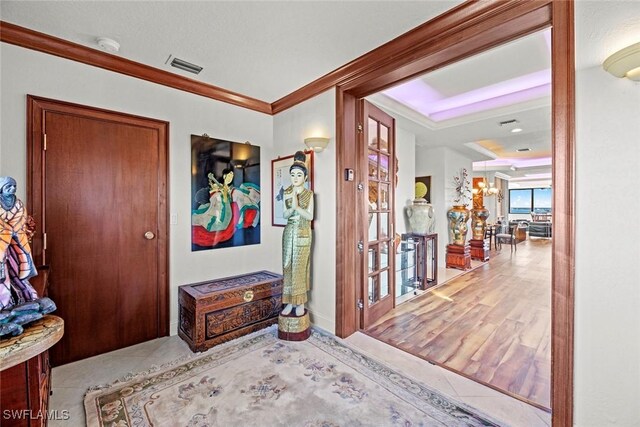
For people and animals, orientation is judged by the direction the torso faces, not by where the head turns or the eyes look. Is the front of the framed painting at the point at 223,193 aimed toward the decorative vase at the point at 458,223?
no

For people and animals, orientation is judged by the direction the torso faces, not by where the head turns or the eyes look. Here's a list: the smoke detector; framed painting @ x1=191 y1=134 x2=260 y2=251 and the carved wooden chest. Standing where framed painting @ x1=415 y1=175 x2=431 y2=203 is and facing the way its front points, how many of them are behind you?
0

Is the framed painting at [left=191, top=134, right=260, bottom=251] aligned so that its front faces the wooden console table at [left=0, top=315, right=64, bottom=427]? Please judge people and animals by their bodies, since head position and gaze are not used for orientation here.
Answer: no

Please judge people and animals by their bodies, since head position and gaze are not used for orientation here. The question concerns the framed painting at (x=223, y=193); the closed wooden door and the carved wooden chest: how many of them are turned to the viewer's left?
0

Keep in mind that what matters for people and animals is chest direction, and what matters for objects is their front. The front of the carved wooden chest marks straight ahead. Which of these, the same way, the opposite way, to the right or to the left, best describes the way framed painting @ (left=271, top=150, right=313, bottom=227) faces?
to the right

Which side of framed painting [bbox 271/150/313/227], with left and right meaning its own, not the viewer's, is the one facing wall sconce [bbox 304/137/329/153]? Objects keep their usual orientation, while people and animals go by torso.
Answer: left

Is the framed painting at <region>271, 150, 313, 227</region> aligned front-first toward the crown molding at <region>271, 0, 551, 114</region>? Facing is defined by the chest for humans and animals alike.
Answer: no

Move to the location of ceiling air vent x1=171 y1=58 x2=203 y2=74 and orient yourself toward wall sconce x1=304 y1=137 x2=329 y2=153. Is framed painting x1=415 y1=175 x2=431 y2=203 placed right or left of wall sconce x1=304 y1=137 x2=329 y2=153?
left

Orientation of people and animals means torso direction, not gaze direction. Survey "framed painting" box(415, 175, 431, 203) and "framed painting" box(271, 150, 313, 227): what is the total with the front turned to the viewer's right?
0

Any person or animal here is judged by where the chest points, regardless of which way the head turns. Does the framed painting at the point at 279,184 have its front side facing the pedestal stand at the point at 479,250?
no

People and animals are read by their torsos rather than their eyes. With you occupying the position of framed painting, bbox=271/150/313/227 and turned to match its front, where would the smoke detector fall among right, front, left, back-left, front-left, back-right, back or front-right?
front

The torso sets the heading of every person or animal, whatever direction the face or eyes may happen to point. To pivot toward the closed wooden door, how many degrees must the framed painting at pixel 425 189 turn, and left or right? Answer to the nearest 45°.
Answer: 0° — it already faces it

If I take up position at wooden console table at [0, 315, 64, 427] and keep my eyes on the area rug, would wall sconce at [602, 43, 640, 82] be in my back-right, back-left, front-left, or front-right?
front-right

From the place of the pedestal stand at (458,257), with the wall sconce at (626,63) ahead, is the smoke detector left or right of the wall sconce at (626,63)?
right

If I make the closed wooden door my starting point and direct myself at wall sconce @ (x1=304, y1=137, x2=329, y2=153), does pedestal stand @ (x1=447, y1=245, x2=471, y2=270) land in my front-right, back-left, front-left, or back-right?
front-left

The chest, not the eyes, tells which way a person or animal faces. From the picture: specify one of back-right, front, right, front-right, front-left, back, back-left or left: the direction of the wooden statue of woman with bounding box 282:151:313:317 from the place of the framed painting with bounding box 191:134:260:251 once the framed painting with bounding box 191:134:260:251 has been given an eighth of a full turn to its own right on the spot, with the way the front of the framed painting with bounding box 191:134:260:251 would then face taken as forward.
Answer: front-left

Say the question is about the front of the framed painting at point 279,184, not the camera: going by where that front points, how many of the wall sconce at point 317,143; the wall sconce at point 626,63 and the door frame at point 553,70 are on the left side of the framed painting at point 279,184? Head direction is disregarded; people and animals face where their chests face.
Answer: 3

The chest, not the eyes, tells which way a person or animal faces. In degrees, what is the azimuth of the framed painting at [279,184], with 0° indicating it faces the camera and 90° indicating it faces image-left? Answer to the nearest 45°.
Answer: approximately 45°

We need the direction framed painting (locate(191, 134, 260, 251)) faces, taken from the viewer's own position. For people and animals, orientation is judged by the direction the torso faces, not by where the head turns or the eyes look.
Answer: facing the viewer and to the right of the viewer
